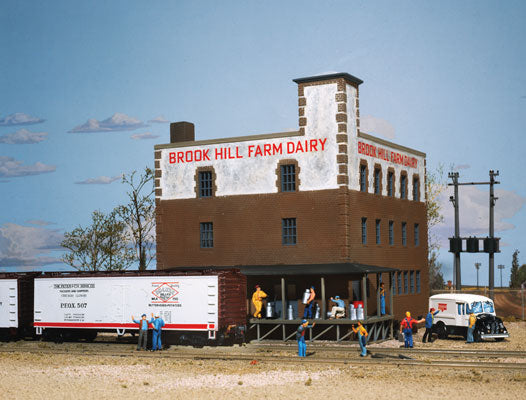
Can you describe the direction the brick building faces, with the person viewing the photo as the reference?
facing the viewer and to the left of the viewer

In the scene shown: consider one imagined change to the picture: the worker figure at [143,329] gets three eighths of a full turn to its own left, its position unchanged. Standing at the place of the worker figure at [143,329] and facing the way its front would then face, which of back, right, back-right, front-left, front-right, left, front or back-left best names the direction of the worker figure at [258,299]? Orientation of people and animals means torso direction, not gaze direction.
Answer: front

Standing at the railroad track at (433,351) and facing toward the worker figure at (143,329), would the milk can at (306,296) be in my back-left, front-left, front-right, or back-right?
front-right

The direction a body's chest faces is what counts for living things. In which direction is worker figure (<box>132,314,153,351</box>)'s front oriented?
toward the camera

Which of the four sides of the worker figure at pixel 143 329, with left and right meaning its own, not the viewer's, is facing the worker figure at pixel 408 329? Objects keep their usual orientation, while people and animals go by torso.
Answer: left

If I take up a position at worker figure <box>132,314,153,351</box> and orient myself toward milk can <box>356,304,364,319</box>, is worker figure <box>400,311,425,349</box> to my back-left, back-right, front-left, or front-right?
front-right
